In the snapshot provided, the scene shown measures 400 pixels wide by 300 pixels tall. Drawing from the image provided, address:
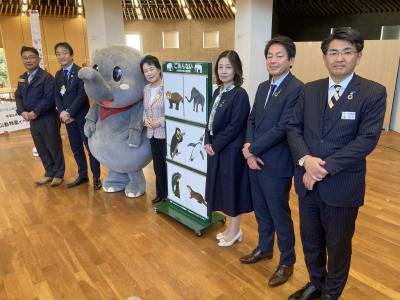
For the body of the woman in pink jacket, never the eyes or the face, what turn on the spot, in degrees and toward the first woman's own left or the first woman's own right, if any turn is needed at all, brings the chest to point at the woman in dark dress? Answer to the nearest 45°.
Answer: approximately 90° to the first woman's own left

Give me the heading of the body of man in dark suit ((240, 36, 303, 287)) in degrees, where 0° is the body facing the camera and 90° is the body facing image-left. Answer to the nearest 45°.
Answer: approximately 45°

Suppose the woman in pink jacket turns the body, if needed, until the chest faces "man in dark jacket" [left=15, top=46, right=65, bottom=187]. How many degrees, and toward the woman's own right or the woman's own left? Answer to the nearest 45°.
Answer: approximately 90° to the woman's own right

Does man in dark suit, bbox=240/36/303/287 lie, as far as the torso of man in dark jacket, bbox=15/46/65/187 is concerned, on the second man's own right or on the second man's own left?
on the second man's own left
